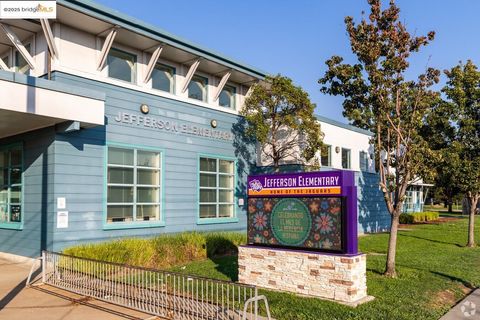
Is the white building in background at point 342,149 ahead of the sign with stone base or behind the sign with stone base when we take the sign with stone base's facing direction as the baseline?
behind

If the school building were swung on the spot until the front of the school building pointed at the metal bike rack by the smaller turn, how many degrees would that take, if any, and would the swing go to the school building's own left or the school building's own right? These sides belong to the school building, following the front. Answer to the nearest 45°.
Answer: approximately 45° to the school building's own right

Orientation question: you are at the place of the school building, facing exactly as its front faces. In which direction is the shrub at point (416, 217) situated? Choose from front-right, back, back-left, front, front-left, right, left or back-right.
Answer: left

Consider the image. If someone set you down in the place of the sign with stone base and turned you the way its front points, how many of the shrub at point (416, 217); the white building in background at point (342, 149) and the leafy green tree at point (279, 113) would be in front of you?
0

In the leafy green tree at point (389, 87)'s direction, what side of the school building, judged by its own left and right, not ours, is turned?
front

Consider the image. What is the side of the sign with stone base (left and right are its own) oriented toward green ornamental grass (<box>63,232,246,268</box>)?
right

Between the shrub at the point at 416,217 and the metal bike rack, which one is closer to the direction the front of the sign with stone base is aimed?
the metal bike rack

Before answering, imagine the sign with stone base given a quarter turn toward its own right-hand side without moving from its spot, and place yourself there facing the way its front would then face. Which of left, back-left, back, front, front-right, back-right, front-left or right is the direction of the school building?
front

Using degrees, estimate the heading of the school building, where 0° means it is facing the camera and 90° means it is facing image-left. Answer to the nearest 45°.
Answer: approximately 315°

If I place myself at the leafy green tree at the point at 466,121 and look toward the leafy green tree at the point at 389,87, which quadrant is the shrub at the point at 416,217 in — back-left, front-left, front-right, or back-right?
back-right

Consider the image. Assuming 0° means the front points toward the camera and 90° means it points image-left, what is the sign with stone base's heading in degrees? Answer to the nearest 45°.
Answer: approximately 45°

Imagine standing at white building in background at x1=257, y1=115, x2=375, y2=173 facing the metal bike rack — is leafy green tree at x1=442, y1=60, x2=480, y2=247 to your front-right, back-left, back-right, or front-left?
front-left

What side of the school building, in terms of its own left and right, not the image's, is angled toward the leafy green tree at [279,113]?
left

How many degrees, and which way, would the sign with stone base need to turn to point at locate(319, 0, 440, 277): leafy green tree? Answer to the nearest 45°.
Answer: approximately 180°

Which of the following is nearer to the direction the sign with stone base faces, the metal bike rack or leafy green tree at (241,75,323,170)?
the metal bike rack
